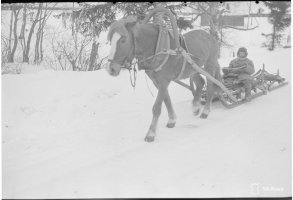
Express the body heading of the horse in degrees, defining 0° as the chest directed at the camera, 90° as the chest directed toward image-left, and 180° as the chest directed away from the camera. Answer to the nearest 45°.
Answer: approximately 45°

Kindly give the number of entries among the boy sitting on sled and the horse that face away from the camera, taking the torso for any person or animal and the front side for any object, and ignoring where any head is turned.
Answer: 0

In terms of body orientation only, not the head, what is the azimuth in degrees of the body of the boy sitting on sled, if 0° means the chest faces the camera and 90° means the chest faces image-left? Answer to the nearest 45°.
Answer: approximately 45°

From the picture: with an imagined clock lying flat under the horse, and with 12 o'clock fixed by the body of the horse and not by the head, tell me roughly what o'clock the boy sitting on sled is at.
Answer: The boy sitting on sled is roughly at 6 o'clock from the horse.
